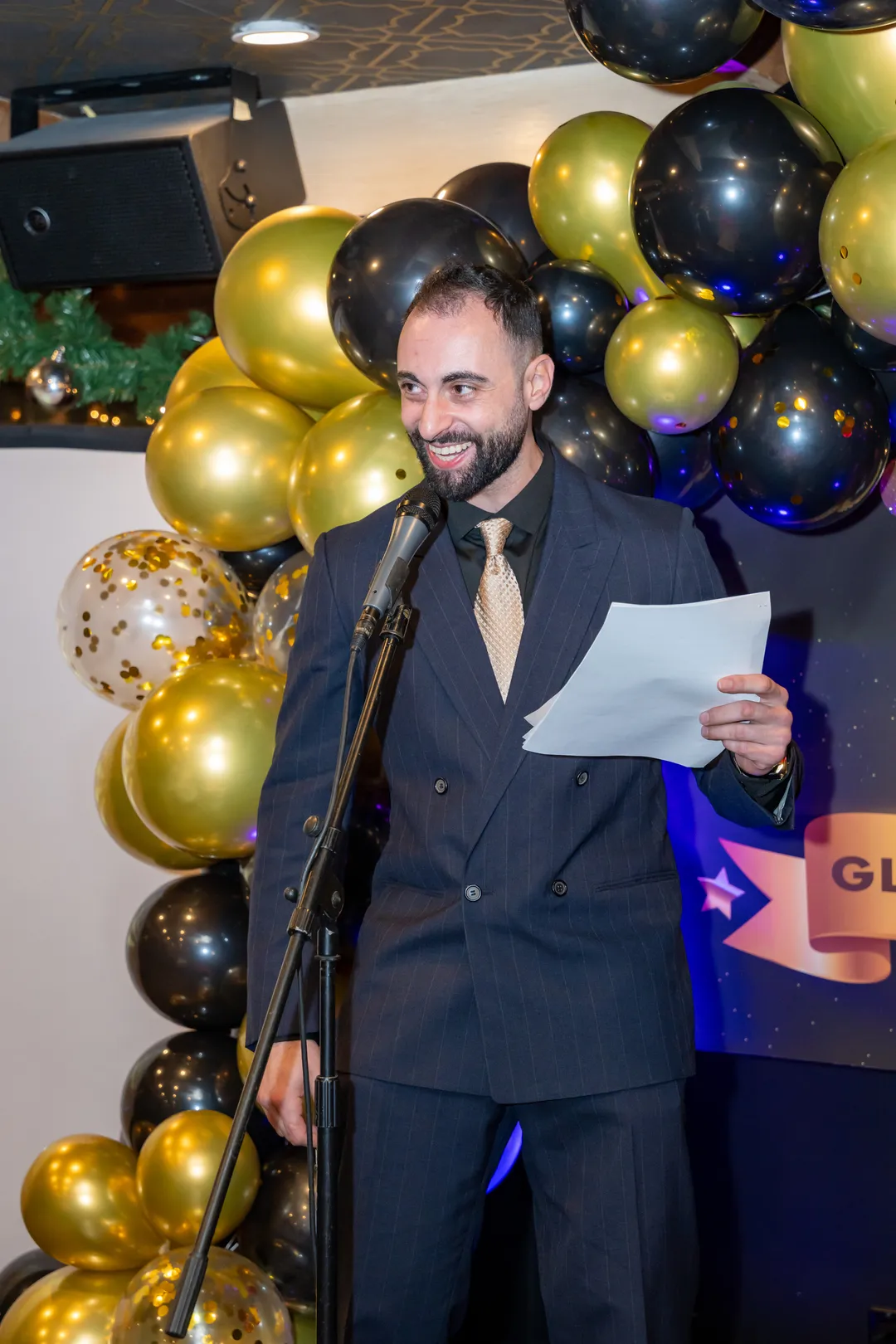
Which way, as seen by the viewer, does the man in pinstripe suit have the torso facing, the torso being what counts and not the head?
toward the camera

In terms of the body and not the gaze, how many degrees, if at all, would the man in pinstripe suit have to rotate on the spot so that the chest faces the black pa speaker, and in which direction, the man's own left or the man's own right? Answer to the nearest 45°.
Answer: approximately 135° to the man's own right

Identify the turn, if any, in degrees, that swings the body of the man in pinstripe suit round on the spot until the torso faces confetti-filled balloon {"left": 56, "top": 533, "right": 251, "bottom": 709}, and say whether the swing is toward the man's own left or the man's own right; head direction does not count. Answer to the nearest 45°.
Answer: approximately 135° to the man's own right

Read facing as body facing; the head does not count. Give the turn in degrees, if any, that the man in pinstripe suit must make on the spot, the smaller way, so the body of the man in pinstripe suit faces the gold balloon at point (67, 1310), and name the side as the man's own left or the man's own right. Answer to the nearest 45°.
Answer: approximately 135° to the man's own right

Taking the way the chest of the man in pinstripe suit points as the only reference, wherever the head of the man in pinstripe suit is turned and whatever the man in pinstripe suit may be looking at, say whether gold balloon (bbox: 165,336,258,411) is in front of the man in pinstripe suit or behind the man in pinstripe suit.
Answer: behind
